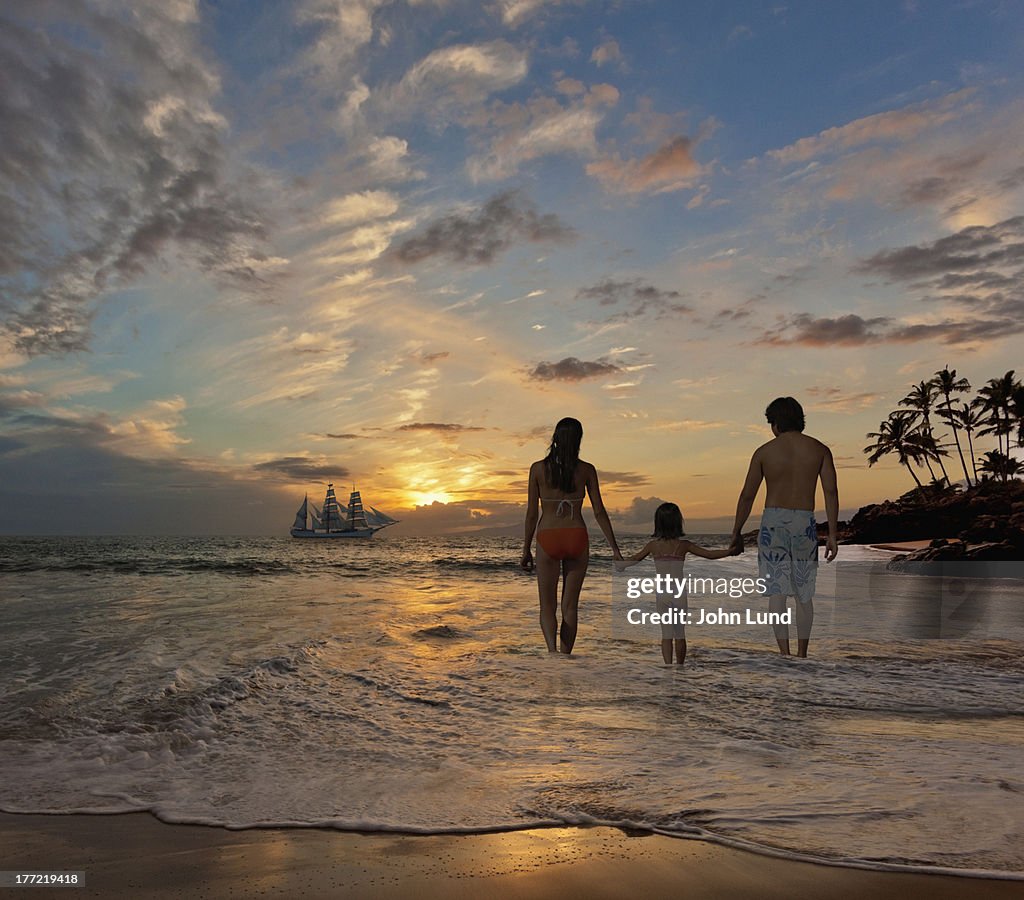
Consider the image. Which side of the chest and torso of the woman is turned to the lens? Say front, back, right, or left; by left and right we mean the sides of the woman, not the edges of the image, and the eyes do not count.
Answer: back

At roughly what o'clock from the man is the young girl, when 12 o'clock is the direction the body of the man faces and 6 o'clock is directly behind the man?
The young girl is roughly at 8 o'clock from the man.

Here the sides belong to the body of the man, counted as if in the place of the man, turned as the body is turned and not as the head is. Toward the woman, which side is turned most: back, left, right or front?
left

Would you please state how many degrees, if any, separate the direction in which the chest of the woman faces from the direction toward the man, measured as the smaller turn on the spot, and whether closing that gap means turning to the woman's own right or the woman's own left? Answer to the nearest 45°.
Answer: approximately 90° to the woman's own right

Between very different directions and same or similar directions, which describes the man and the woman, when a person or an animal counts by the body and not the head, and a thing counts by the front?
same or similar directions

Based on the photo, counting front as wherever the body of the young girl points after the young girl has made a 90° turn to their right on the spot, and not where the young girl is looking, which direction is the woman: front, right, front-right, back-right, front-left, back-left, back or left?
back

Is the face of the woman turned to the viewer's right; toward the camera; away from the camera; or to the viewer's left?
away from the camera

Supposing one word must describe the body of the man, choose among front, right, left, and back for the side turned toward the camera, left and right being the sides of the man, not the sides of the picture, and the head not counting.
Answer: back

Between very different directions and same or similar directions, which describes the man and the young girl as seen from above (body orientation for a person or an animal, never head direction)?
same or similar directions

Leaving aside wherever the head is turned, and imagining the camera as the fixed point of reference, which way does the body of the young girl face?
away from the camera

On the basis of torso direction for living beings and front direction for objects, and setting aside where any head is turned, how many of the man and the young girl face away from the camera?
2
